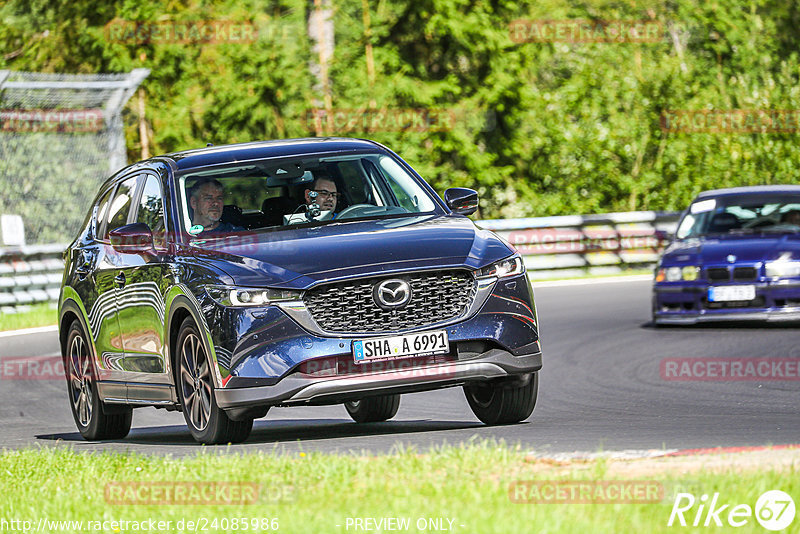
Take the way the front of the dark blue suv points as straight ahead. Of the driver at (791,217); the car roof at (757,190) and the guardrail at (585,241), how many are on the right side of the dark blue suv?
0

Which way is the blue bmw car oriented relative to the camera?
toward the camera

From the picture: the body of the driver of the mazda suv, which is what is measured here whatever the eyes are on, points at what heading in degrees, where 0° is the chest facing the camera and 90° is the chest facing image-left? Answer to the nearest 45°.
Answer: approximately 315°

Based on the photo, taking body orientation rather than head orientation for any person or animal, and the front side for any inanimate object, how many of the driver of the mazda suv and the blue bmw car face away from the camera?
0

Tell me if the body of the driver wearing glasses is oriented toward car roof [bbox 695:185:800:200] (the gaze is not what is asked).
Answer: no

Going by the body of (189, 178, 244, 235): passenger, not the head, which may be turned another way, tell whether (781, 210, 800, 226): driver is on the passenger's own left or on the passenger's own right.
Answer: on the passenger's own left

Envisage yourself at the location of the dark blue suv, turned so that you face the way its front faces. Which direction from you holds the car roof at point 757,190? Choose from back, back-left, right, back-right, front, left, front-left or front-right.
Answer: left

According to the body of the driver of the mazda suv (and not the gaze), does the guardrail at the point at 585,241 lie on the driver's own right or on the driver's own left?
on the driver's own left

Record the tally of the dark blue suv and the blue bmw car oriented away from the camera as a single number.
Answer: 0

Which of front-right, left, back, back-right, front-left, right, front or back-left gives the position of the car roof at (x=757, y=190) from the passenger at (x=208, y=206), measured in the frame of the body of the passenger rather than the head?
left

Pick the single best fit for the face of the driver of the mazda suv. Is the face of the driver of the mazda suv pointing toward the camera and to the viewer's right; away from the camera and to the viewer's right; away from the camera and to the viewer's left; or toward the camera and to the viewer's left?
toward the camera and to the viewer's right

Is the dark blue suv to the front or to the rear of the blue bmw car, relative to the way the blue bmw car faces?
to the front

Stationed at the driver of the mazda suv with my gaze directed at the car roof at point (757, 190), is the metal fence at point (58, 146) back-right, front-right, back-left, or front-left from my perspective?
front-left

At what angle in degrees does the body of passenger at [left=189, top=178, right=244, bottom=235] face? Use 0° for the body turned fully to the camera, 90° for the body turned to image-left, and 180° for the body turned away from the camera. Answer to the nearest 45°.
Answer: approximately 315°

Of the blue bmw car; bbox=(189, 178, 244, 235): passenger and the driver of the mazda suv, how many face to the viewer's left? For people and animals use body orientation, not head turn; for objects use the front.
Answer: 0
